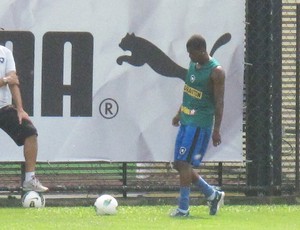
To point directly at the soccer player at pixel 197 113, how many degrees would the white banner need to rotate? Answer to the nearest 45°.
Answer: approximately 45° to its left

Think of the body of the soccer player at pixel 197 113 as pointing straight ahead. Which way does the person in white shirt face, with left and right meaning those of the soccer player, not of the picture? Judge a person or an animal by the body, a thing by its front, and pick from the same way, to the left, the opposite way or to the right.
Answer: to the left

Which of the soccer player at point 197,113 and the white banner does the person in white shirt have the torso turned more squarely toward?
the soccer player

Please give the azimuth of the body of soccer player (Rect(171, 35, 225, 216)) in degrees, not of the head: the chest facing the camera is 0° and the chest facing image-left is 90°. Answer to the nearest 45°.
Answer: approximately 45°

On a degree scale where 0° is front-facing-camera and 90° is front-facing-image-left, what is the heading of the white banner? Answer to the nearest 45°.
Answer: approximately 0°
